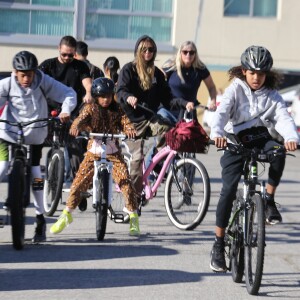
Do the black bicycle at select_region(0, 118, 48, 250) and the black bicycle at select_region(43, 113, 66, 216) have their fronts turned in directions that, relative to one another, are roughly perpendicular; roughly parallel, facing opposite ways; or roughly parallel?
roughly parallel

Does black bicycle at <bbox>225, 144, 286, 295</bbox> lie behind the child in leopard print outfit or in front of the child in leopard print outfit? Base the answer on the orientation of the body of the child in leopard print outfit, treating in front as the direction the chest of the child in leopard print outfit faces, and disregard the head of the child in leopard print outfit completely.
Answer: in front

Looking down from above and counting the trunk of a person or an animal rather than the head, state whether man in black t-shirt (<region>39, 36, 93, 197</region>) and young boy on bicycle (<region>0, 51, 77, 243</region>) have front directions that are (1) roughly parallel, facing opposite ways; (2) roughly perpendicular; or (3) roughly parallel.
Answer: roughly parallel

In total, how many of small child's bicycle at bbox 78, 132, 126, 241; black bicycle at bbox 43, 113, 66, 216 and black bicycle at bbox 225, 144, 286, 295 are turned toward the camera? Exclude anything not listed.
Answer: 3

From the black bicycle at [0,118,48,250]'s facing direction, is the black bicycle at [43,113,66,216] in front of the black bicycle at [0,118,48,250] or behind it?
behind

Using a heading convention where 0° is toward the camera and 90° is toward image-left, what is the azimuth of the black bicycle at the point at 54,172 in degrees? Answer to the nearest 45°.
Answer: approximately 0°

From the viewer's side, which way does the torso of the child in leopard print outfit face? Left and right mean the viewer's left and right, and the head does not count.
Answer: facing the viewer

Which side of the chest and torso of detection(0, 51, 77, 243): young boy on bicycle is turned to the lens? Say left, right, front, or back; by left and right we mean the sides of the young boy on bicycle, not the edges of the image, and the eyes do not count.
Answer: front

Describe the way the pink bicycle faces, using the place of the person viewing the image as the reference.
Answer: facing the viewer and to the right of the viewer

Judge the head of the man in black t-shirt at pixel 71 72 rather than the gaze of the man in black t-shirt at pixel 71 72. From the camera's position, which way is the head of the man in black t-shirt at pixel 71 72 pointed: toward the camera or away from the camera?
toward the camera

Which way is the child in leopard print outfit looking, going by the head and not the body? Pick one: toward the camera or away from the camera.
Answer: toward the camera

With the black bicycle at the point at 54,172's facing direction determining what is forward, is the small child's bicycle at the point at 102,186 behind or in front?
in front

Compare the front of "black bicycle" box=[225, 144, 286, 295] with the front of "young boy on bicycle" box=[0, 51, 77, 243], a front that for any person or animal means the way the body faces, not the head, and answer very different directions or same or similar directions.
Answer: same or similar directions

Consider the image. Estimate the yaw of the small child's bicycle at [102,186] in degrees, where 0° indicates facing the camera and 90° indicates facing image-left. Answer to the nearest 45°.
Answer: approximately 0°
